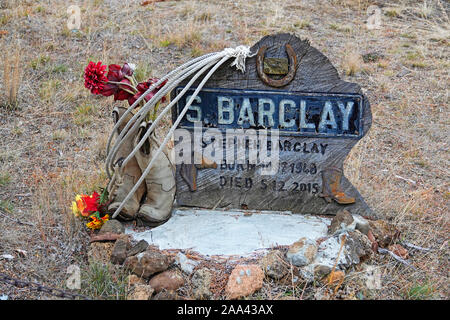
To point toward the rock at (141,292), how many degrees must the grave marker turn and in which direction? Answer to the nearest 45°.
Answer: approximately 45° to its right

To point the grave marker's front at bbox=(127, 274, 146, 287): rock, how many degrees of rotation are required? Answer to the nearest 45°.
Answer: approximately 45° to its right

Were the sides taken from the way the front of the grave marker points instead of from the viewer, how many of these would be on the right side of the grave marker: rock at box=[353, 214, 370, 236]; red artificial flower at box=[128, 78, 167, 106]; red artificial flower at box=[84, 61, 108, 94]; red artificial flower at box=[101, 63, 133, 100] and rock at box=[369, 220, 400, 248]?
3

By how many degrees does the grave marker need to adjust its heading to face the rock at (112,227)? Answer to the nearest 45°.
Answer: approximately 45° to its right

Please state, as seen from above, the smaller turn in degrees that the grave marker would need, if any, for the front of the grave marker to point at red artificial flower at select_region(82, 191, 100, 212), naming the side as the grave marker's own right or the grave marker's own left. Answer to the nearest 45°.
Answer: approximately 90° to the grave marker's own right

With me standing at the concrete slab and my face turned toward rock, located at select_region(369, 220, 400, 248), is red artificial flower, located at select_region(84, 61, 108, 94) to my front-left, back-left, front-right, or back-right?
back-left

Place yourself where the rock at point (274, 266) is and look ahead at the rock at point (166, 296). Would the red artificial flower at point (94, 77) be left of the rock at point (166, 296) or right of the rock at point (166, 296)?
right

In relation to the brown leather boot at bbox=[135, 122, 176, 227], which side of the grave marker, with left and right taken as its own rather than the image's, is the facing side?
right

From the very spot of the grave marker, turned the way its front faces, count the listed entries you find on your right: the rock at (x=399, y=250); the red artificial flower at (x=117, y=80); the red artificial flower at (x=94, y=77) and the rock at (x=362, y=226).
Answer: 2

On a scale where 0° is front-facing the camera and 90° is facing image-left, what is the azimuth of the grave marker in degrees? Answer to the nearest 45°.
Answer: approximately 0°
